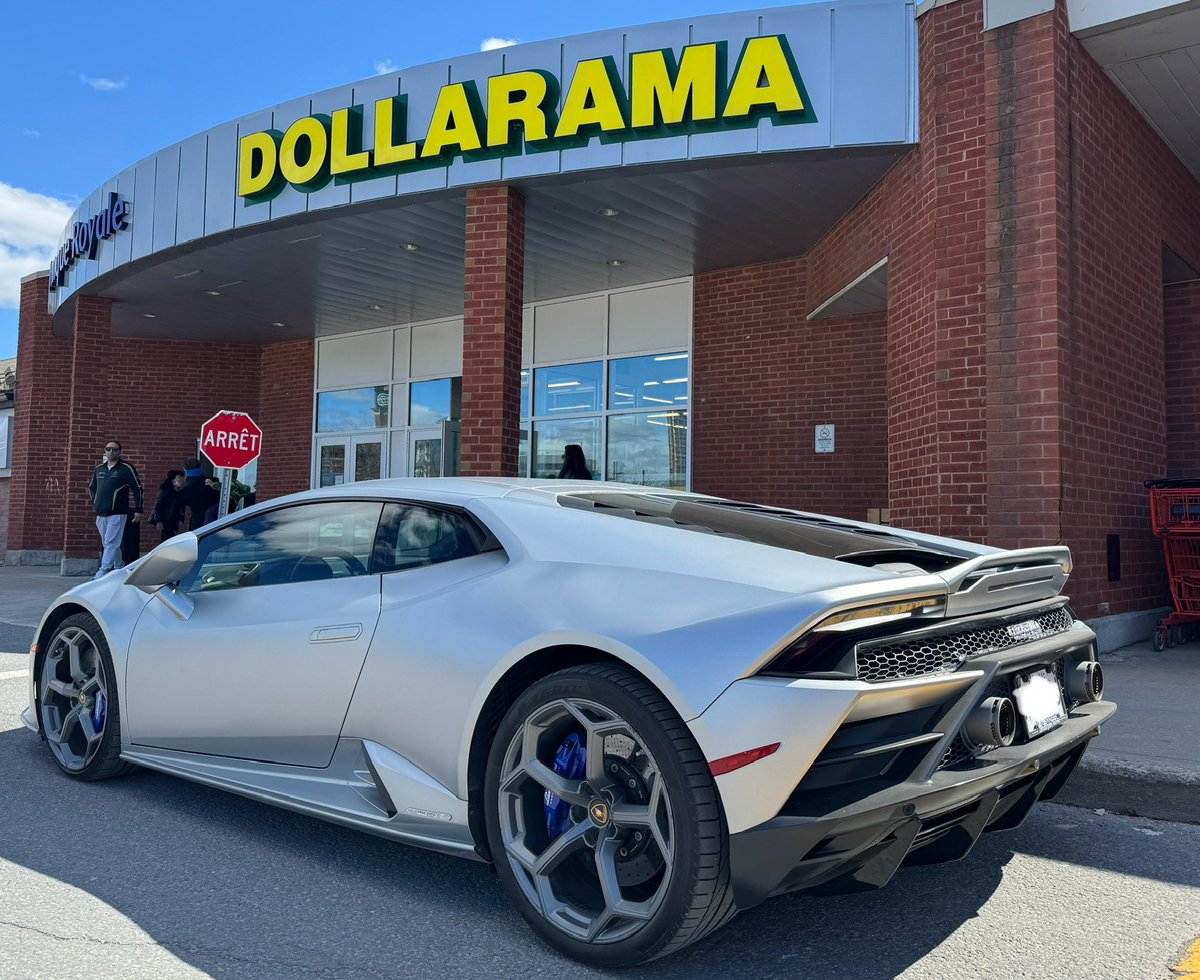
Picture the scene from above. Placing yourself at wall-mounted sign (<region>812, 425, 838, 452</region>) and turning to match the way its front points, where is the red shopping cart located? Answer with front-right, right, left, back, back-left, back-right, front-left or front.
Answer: front-left

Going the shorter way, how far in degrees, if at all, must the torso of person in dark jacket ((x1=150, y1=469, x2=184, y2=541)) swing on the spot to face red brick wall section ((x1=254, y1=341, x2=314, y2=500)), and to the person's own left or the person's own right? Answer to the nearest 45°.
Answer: approximately 45° to the person's own left

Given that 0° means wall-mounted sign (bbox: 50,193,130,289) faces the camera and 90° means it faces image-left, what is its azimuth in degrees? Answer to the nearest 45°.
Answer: approximately 45°

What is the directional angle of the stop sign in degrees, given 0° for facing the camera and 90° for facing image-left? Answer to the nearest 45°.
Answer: approximately 0°

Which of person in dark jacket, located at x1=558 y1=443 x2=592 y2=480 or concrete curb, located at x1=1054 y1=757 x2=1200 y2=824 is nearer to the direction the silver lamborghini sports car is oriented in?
the person in dark jacket

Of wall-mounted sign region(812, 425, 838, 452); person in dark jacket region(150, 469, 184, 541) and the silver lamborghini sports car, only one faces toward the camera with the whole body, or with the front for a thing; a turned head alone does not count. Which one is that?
the wall-mounted sign

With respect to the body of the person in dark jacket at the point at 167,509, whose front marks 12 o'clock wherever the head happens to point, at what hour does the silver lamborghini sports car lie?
The silver lamborghini sports car is roughly at 3 o'clock from the person in dark jacket.

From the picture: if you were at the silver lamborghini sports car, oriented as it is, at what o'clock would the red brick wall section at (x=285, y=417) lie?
The red brick wall section is roughly at 1 o'clock from the silver lamborghini sports car.

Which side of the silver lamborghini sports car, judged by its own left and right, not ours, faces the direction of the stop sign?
front

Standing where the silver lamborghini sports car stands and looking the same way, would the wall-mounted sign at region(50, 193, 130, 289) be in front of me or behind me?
in front

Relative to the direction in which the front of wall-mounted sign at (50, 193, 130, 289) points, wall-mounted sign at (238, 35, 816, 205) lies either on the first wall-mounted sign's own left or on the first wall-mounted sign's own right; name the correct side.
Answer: on the first wall-mounted sign's own left

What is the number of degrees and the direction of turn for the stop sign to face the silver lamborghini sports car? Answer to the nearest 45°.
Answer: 0° — it already faces it

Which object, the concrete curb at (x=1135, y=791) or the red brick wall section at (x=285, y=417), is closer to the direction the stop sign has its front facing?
the concrete curb

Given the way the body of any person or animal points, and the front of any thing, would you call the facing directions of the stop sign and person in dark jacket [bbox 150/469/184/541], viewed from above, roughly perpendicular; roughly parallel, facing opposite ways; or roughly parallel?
roughly perpendicular
